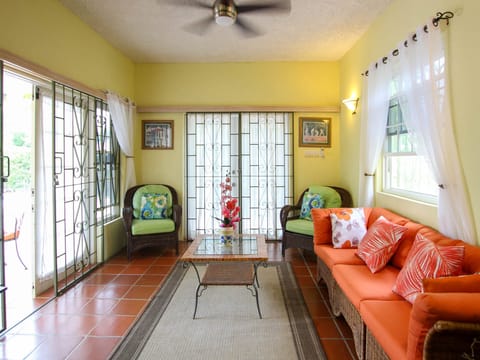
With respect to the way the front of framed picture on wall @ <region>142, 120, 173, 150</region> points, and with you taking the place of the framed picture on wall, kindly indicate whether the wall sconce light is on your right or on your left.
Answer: on your left

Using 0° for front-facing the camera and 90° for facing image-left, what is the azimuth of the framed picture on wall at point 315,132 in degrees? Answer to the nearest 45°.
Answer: approximately 0°

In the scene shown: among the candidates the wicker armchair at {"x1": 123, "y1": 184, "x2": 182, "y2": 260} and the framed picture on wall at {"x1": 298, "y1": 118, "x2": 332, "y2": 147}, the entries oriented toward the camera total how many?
2

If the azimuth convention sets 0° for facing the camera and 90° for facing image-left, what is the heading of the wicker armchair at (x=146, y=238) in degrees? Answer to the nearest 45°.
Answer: approximately 0°

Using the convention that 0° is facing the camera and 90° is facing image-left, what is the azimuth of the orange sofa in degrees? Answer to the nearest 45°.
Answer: approximately 45°

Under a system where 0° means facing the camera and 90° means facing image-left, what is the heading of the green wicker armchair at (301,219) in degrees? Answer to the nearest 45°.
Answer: approximately 45°

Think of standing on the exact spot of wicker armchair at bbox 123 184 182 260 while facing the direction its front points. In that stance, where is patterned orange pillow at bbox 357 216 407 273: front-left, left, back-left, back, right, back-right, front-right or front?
front-left

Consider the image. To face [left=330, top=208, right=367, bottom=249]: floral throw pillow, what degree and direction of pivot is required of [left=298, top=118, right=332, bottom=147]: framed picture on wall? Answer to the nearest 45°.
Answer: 0° — it already faces it

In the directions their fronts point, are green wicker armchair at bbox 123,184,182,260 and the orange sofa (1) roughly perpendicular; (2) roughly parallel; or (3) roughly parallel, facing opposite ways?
roughly perpendicular
